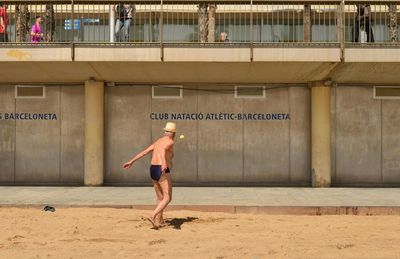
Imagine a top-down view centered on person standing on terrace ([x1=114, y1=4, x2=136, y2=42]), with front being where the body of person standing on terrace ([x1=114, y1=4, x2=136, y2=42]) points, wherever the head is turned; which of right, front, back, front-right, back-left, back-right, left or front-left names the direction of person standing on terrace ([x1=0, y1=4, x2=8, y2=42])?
right

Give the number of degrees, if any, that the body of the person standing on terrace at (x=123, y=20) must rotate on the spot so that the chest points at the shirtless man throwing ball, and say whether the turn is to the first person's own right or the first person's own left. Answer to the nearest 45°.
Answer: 0° — they already face them

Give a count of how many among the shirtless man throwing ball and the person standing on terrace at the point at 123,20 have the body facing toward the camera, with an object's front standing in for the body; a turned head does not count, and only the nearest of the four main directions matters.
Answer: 1

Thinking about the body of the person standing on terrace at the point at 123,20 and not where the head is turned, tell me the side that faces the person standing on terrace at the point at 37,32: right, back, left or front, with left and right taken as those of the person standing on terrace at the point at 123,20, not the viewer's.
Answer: right

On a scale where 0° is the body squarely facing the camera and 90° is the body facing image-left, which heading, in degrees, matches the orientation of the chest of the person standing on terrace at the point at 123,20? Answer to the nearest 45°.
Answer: approximately 0°

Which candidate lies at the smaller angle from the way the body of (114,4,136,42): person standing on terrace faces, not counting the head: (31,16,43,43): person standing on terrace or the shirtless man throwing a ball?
the shirtless man throwing a ball
